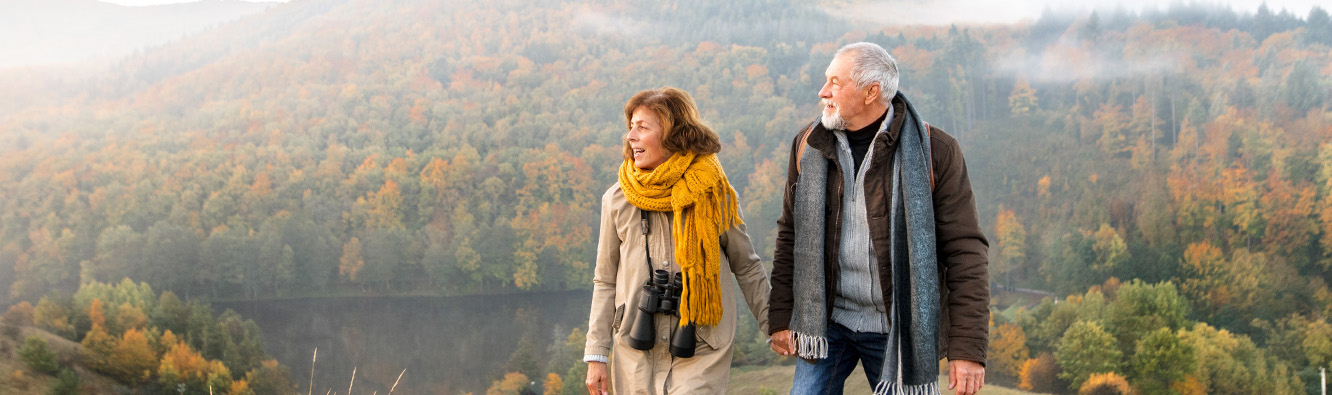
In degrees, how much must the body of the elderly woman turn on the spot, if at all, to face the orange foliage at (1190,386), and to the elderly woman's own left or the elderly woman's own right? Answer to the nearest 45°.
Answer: approximately 135° to the elderly woman's own left

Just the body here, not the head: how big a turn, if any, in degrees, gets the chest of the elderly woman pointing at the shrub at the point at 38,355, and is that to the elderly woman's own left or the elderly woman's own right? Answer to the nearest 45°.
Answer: approximately 135° to the elderly woman's own right

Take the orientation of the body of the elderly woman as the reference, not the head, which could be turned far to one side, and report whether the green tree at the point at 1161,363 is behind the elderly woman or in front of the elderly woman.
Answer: behind

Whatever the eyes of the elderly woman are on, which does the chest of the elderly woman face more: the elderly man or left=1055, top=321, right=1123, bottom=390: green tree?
the elderly man

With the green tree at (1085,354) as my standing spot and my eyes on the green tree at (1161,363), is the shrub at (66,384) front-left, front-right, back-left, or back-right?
back-right

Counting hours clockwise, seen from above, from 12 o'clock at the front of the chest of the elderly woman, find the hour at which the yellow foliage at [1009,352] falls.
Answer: The yellow foliage is roughly at 7 o'clock from the elderly woman.

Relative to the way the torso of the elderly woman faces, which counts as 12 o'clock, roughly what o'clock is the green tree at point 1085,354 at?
The green tree is roughly at 7 o'clock from the elderly woman.

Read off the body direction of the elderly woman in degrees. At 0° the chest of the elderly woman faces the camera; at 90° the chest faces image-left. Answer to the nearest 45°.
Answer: approximately 0°
